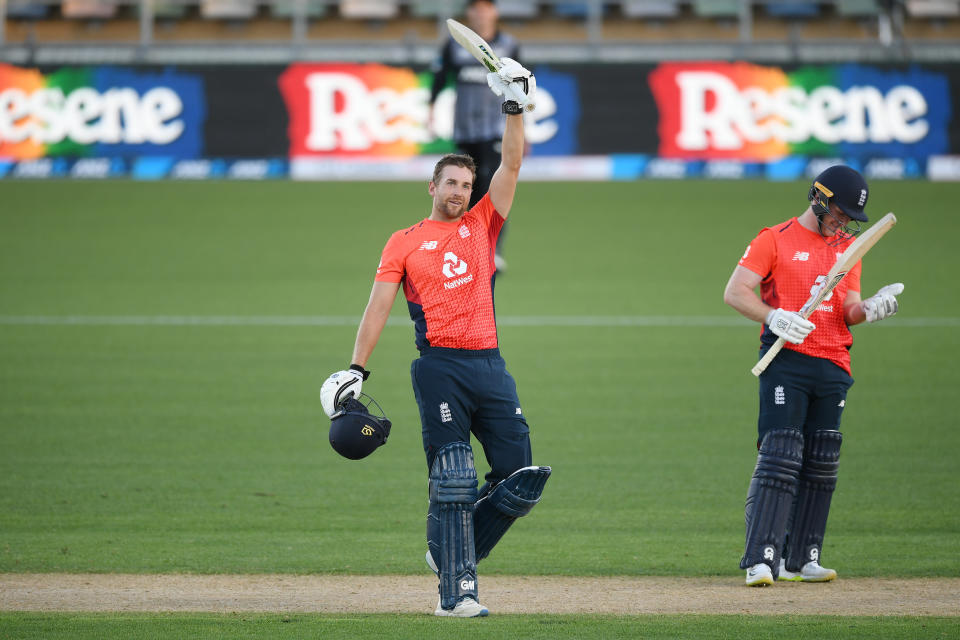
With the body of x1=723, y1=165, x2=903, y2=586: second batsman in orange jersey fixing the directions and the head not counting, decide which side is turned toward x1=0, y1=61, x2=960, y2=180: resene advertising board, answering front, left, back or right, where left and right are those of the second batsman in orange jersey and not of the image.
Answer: back

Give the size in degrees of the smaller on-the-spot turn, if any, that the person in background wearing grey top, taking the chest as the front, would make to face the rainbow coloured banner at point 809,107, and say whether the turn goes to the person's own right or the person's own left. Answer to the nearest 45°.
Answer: approximately 135° to the person's own left

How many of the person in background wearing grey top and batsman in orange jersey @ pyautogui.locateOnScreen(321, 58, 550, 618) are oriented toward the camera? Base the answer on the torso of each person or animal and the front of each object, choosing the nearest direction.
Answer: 2

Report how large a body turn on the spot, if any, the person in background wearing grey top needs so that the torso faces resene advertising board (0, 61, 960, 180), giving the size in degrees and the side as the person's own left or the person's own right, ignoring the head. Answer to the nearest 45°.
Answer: approximately 180°

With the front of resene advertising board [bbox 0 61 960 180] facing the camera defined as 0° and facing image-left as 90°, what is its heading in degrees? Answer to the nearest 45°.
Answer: approximately 0°

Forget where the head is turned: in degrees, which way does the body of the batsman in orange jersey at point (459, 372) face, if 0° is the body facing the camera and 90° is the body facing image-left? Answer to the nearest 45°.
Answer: approximately 0°

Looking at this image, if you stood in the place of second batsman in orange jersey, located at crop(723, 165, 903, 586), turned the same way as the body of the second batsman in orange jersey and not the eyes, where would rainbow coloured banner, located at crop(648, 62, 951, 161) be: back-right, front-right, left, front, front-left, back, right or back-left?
back-left

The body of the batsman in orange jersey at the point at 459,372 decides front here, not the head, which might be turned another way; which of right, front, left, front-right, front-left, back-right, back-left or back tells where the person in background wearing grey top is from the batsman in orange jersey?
back

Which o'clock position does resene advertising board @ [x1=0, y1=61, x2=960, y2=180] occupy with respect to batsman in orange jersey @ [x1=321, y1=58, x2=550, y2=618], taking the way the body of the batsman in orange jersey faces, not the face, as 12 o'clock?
The resene advertising board is roughly at 6 o'clock from the batsman in orange jersey.
